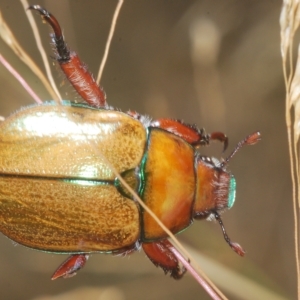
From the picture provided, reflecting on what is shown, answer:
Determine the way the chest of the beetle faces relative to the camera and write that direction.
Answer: to the viewer's right
